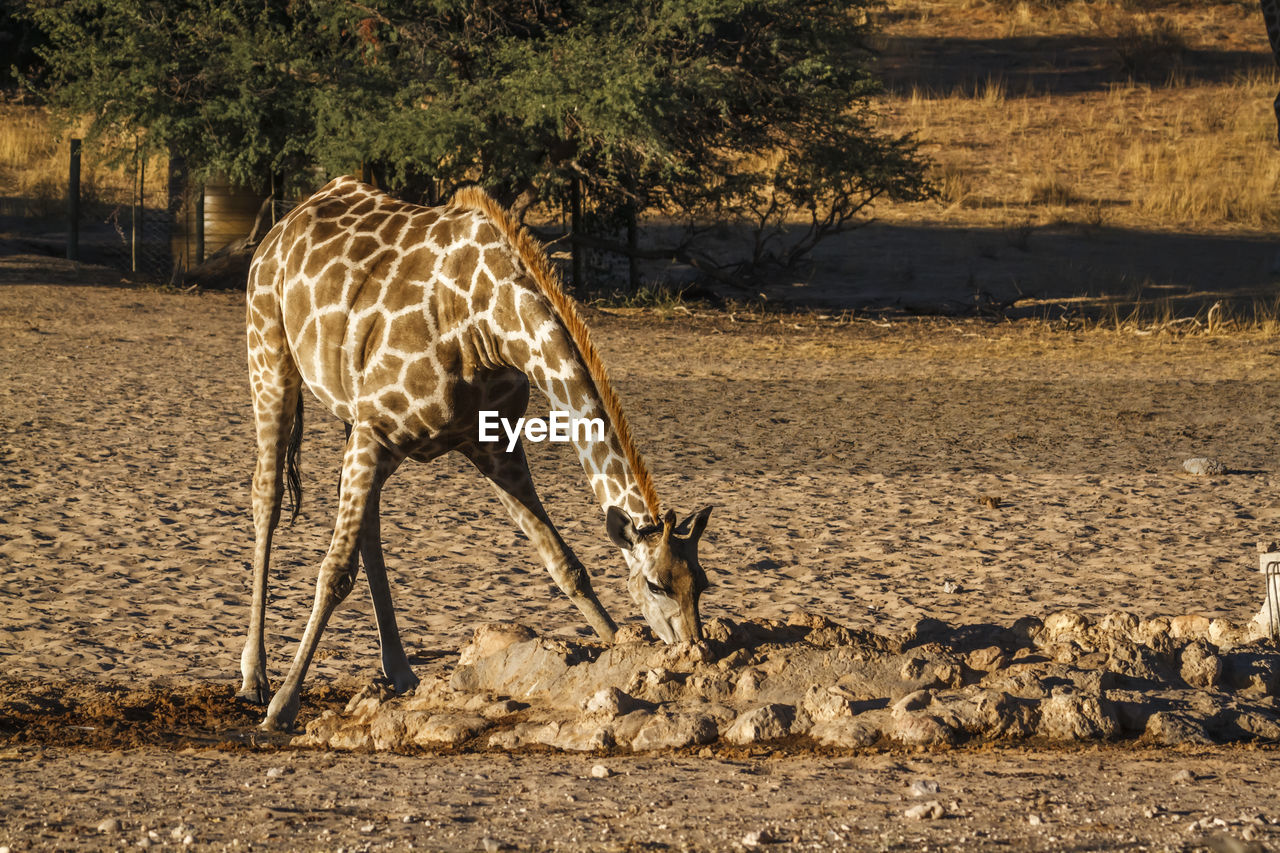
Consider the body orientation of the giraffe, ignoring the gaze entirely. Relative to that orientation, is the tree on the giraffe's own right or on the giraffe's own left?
on the giraffe's own left

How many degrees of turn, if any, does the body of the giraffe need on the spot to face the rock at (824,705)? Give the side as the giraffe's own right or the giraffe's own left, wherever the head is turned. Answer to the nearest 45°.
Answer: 0° — it already faces it

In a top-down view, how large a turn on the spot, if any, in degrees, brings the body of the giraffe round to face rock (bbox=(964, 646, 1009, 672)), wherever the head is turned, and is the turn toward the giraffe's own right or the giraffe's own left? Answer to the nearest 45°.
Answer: approximately 45° to the giraffe's own left

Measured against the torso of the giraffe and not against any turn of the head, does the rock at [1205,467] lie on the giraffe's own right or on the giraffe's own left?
on the giraffe's own left

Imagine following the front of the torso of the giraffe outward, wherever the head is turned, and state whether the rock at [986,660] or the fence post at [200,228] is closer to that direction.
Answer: the rock

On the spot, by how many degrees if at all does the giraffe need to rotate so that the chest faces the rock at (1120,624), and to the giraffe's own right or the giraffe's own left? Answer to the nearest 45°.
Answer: approximately 45° to the giraffe's own left

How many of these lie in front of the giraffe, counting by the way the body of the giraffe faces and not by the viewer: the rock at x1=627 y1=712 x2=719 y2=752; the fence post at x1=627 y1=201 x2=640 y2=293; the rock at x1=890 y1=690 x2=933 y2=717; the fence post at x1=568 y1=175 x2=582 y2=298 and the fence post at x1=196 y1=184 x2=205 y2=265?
2

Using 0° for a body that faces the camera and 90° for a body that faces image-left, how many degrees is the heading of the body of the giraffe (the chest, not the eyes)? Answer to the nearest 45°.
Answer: approximately 315°

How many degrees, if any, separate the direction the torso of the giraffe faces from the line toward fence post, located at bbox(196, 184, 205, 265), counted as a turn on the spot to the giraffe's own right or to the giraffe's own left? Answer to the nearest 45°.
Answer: approximately 135° to the giraffe's own left

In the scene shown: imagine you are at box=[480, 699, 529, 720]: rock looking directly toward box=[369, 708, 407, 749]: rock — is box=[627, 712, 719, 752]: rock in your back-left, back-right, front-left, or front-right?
back-left
